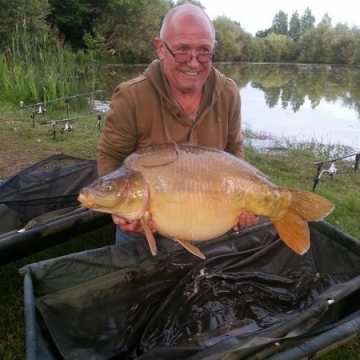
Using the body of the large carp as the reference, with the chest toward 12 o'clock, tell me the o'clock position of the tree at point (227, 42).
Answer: The tree is roughly at 3 o'clock from the large carp.

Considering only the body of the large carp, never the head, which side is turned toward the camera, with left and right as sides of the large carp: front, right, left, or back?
left

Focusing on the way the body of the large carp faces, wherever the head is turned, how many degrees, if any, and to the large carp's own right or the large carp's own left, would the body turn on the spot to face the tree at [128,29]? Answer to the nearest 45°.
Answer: approximately 90° to the large carp's own right

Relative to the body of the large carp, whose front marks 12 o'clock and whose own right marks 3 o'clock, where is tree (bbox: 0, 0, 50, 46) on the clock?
The tree is roughly at 2 o'clock from the large carp.
